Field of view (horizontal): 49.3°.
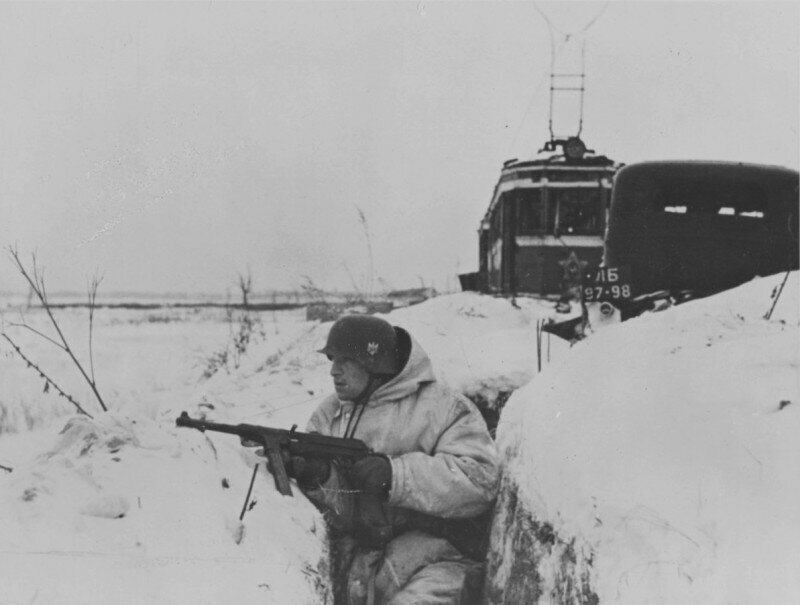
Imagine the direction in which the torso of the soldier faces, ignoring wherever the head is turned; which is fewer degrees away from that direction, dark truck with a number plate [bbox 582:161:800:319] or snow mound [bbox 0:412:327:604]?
the snow mound

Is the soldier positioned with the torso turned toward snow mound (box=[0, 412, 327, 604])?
yes

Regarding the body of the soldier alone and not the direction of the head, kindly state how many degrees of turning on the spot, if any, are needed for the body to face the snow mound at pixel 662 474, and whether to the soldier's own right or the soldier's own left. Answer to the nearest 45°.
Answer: approximately 90° to the soldier's own left

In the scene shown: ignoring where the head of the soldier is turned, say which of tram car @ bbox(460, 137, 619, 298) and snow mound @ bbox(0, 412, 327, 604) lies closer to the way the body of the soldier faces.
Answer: the snow mound

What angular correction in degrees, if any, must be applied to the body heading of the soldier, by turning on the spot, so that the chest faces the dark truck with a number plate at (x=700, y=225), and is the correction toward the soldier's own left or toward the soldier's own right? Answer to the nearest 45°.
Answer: approximately 180°

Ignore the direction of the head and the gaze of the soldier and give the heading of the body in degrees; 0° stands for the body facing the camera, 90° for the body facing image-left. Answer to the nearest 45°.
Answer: approximately 45°

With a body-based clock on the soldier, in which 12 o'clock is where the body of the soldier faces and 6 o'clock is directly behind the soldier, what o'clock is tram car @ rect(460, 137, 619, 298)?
The tram car is roughly at 5 o'clock from the soldier.
